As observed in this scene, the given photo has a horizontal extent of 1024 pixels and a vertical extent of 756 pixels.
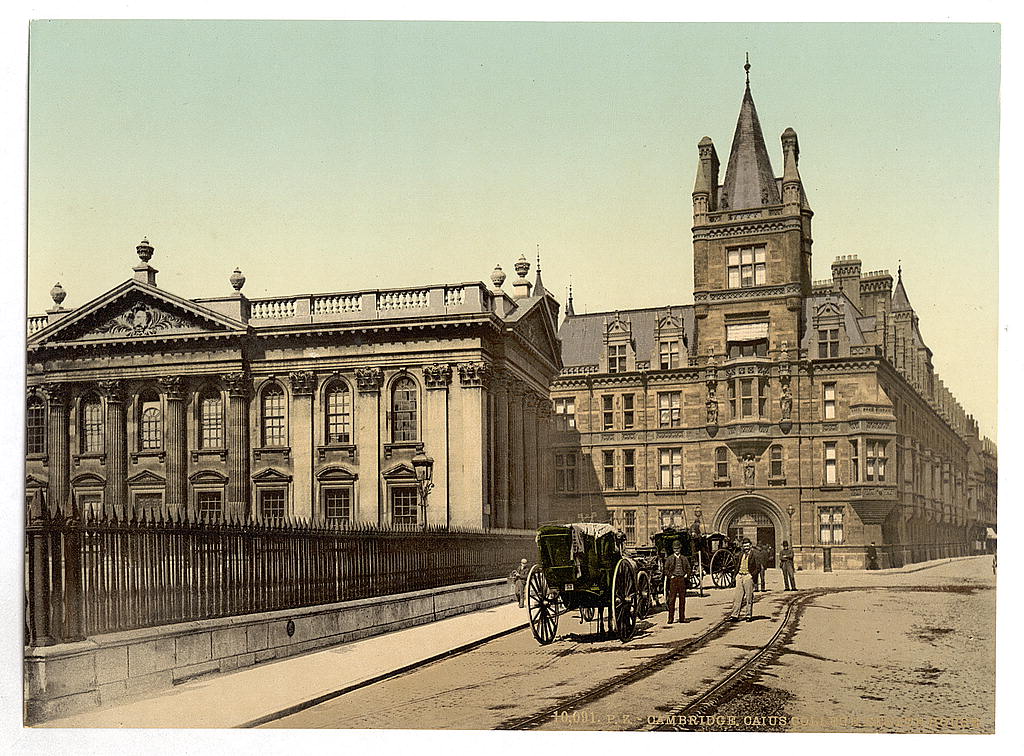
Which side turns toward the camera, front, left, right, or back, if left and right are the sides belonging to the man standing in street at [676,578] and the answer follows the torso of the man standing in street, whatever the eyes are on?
front

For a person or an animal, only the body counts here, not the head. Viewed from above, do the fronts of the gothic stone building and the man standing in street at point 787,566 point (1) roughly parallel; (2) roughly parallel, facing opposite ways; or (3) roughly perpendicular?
roughly parallel

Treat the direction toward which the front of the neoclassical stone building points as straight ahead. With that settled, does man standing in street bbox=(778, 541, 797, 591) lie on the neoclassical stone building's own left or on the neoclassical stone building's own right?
on the neoclassical stone building's own left

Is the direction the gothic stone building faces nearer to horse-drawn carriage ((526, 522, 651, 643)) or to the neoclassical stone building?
the horse-drawn carriage

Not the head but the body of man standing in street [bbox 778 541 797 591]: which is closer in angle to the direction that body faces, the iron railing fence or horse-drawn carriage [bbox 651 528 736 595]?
the iron railing fence

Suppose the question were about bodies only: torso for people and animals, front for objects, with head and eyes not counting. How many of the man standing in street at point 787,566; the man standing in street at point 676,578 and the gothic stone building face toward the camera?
3

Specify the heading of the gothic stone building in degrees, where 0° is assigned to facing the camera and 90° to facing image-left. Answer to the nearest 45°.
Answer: approximately 0°

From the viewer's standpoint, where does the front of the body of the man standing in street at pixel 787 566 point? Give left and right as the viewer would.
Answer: facing the viewer

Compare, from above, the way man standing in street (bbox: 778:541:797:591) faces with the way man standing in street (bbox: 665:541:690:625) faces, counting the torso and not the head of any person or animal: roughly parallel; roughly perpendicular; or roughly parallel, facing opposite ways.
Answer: roughly parallel

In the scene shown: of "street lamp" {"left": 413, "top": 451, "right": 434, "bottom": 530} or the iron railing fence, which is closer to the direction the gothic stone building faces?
the iron railing fence

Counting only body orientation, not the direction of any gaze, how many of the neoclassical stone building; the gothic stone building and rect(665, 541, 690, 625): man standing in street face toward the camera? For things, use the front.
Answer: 3
